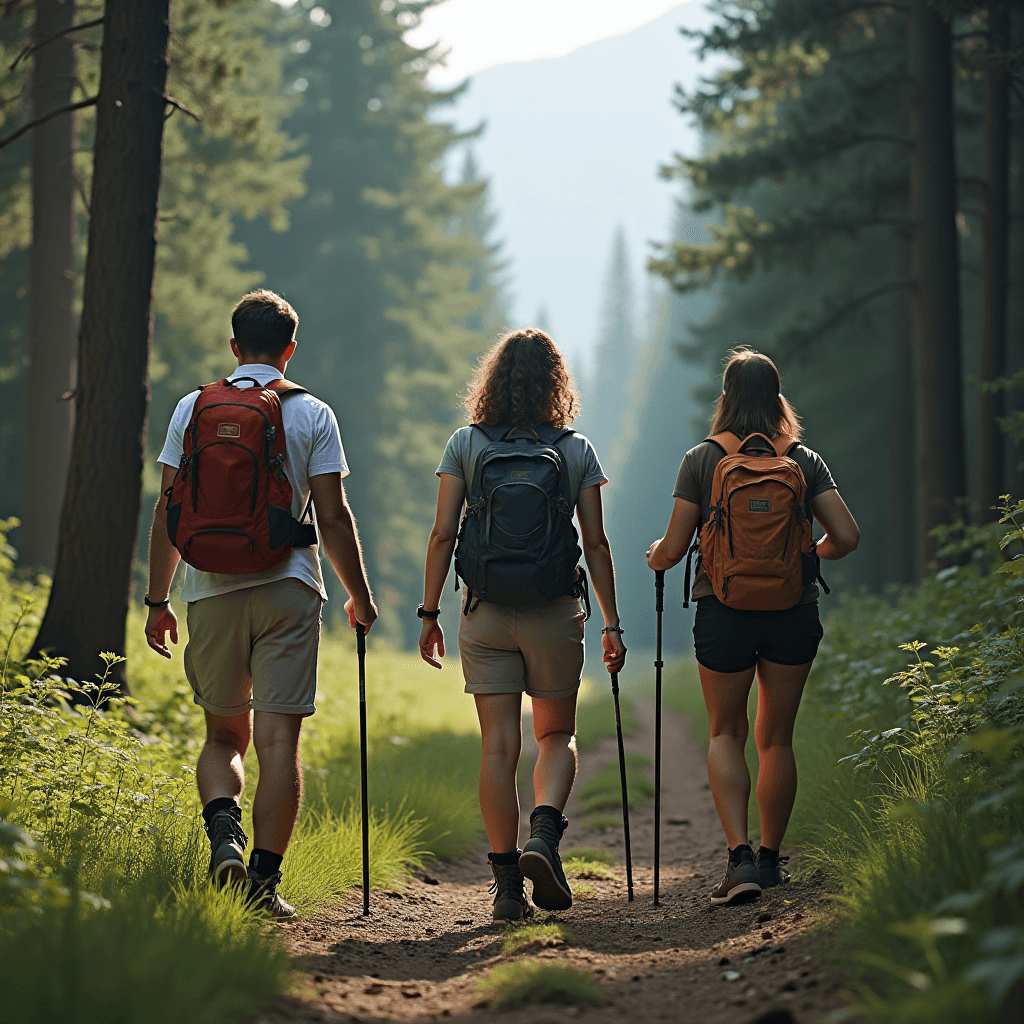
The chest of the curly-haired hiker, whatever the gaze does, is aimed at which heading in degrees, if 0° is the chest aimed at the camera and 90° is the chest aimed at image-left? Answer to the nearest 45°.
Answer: approximately 180°

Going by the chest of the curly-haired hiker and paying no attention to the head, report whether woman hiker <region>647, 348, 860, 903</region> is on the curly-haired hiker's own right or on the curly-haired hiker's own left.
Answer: on the curly-haired hiker's own right

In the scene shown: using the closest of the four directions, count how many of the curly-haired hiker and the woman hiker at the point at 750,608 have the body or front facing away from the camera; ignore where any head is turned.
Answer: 2

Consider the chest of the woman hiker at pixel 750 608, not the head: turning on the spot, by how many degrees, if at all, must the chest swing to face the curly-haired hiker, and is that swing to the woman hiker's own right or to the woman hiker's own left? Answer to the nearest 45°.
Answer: approximately 135° to the woman hiker's own left

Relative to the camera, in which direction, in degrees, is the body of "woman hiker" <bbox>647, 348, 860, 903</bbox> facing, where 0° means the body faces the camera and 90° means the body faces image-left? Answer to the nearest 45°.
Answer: approximately 180°
